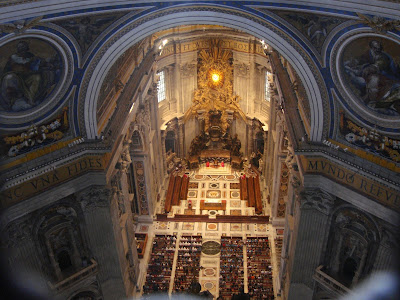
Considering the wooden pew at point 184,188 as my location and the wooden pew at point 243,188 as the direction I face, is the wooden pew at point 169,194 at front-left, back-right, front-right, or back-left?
back-right

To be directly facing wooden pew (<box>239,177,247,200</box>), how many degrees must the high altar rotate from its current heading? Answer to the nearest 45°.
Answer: approximately 45° to its left

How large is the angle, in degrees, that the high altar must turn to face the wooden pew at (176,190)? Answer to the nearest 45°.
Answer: approximately 45° to its right

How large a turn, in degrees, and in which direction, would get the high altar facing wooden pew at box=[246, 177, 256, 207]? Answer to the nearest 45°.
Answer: approximately 45° to its left

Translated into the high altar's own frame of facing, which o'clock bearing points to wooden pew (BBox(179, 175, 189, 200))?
The wooden pew is roughly at 1 o'clock from the high altar.

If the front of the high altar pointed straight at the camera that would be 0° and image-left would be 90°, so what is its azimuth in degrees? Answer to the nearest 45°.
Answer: approximately 0°

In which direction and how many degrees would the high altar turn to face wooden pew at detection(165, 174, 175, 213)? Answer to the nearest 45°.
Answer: approximately 45° to its right
